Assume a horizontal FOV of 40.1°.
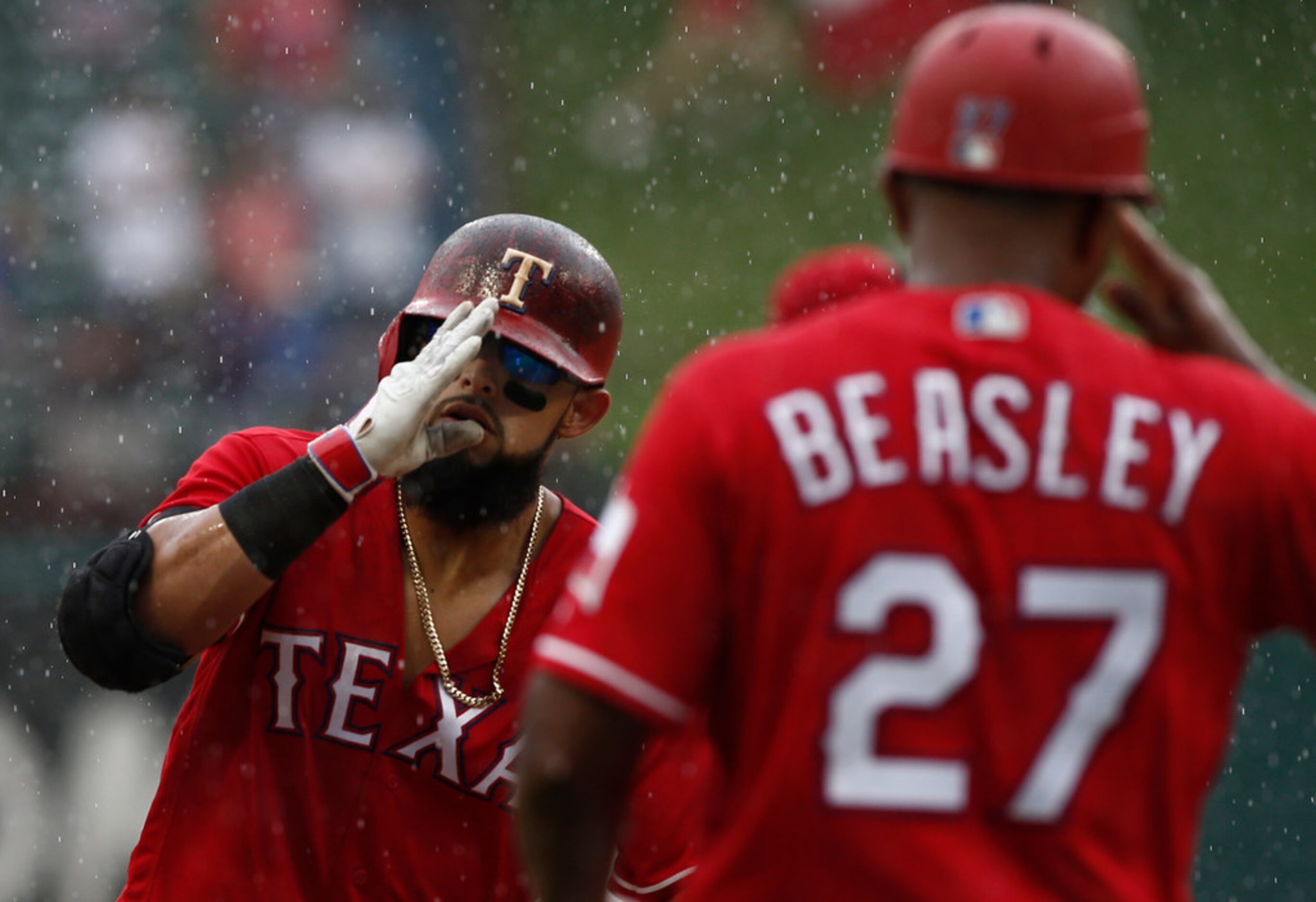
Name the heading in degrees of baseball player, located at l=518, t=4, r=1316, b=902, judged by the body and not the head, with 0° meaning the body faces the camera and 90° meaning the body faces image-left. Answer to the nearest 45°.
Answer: approximately 180°

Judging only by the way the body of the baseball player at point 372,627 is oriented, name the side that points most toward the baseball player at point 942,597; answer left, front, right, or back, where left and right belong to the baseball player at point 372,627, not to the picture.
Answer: front

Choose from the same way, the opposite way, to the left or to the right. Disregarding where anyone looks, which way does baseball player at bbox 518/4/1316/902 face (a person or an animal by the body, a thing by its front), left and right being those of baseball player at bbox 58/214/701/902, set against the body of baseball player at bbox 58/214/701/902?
the opposite way

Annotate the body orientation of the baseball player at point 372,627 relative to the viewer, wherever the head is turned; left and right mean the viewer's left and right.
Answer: facing the viewer

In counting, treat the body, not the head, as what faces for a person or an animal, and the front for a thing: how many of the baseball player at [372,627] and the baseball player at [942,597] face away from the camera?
1

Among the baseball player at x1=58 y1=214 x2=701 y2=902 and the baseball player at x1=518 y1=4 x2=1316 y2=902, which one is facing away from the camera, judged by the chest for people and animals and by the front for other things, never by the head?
the baseball player at x1=518 y1=4 x2=1316 y2=902

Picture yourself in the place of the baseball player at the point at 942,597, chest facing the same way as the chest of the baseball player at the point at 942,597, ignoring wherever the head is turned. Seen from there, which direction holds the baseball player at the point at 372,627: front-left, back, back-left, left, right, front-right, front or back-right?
front-left
